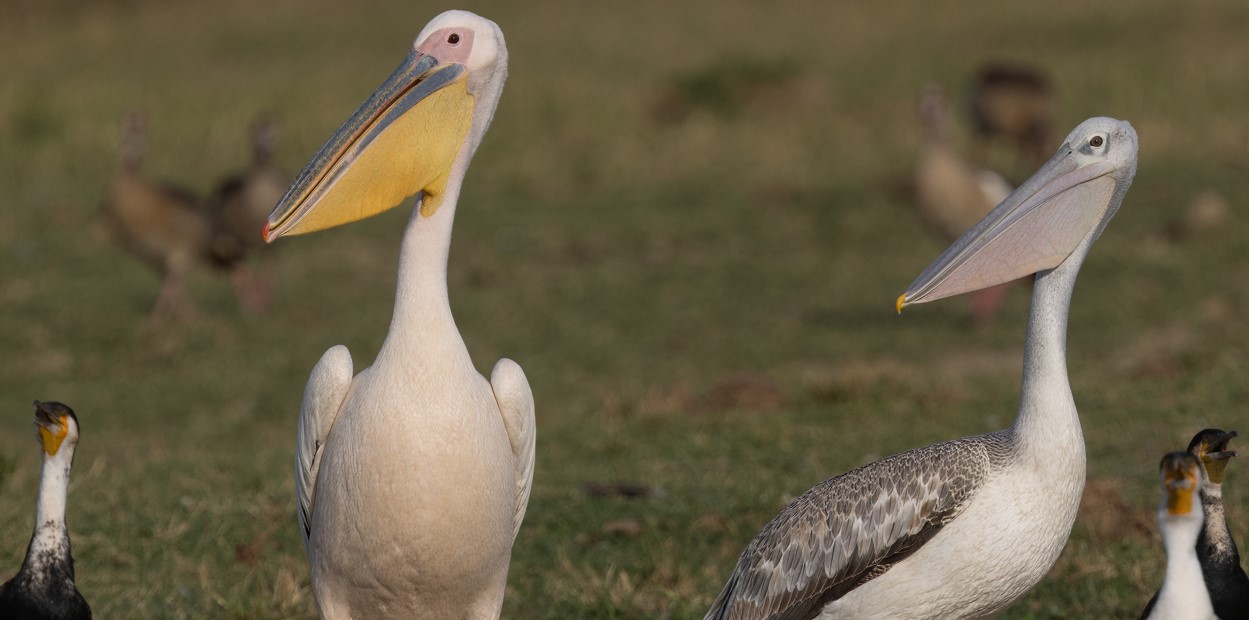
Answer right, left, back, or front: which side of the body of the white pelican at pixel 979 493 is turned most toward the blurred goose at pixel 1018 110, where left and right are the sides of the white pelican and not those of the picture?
left

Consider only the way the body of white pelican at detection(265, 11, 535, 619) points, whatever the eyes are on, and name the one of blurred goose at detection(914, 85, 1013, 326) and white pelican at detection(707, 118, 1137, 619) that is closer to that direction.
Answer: the white pelican

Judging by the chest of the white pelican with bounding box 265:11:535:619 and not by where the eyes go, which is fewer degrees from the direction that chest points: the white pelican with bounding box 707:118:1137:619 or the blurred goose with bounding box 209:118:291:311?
the white pelican

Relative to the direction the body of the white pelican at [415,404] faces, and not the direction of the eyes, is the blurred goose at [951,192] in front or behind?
behind

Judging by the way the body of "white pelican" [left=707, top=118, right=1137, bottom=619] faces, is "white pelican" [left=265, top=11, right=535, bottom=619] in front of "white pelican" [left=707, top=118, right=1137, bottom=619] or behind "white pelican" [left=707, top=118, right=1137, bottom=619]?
behind

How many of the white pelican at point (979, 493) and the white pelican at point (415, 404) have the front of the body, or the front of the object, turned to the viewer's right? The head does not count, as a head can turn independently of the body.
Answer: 1

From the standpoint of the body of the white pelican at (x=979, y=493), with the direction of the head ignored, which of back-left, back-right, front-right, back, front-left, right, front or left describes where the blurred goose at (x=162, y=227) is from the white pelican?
back-left

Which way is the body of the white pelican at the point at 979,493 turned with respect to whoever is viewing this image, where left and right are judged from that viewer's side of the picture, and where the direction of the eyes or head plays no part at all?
facing to the right of the viewer

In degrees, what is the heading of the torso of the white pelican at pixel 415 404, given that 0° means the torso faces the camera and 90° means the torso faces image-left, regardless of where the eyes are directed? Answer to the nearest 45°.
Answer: approximately 0°

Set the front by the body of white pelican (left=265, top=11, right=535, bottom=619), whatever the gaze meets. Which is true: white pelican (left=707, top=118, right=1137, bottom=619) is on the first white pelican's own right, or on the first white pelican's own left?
on the first white pelican's own left

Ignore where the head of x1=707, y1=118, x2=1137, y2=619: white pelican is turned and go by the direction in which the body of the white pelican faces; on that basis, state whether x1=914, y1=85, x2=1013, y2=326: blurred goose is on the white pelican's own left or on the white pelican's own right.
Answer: on the white pelican's own left

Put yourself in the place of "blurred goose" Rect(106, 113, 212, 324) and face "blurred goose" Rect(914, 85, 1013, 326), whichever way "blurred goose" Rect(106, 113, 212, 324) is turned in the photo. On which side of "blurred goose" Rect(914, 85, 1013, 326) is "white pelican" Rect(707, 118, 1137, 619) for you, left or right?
right

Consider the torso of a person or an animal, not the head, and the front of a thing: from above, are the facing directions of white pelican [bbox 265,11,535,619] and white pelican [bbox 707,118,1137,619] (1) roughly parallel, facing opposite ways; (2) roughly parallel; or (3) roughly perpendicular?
roughly perpendicular
